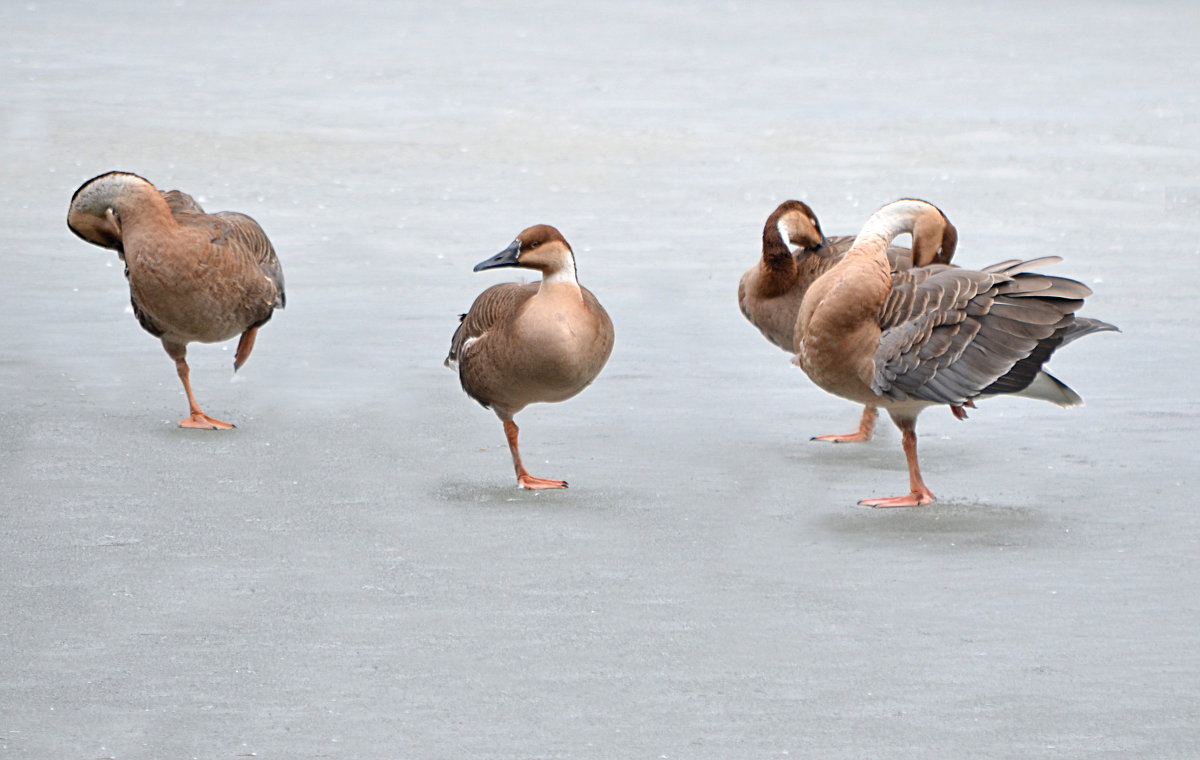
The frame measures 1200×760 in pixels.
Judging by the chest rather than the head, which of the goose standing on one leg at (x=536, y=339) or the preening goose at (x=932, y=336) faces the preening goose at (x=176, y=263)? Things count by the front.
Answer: the preening goose at (x=932, y=336)

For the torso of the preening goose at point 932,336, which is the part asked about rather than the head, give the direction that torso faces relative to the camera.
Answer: to the viewer's left

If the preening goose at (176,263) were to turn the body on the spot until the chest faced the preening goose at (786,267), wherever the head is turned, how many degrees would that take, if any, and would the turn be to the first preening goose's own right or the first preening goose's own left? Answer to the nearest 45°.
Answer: approximately 135° to the first preening goose's own left

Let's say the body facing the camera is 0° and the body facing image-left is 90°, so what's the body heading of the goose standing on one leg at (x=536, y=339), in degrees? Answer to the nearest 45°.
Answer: approximately 315°

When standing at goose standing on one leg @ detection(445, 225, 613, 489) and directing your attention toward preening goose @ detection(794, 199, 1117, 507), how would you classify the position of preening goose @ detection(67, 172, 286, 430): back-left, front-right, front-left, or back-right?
back-left

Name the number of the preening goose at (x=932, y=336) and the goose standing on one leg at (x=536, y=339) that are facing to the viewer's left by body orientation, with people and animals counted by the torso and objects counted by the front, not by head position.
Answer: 1

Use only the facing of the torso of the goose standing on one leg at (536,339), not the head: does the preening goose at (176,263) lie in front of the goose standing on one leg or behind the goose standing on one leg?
behind

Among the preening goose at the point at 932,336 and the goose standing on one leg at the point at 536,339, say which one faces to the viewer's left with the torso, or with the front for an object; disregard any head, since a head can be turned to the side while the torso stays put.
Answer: the preening goose

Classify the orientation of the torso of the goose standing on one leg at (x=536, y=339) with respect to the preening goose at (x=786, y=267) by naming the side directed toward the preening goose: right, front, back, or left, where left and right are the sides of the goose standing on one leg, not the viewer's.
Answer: left

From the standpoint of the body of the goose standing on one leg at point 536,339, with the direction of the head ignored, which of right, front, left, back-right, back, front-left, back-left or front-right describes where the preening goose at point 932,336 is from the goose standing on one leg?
front-left

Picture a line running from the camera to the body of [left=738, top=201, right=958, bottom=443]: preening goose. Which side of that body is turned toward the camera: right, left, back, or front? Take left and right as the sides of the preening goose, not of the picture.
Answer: left
